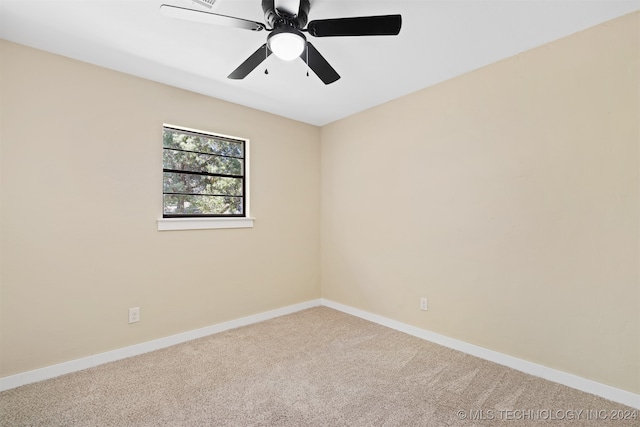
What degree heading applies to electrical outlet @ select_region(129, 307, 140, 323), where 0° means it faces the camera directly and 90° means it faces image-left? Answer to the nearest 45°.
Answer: approximately 0°
